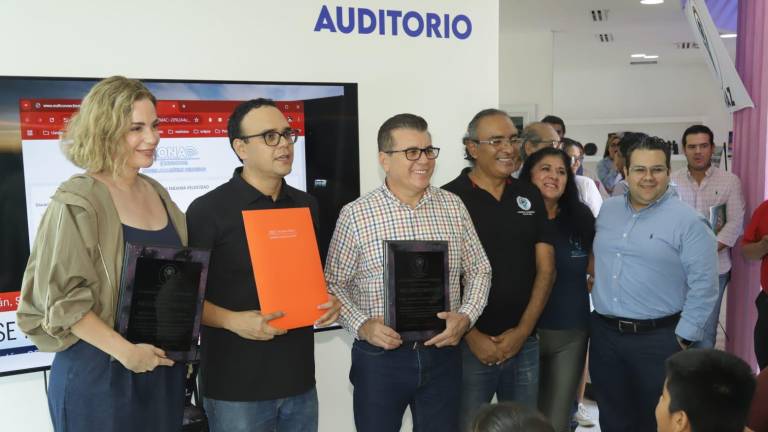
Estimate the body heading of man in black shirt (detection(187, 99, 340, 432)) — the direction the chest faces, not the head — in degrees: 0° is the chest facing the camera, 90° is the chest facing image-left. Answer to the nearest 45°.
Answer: approximately 315°

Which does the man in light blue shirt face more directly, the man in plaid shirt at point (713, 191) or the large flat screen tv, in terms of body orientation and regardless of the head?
the large flat screen tv

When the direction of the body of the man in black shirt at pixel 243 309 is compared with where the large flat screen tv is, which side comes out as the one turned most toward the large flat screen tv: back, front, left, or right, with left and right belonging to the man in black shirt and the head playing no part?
back

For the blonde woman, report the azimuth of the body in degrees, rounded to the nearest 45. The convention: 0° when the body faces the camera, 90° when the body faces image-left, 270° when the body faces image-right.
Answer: approximately 315°

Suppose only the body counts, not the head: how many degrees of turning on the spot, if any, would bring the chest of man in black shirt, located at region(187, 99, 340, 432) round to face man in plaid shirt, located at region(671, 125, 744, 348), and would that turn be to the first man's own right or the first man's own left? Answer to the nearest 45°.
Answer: approximately 90° to the first man's own left
